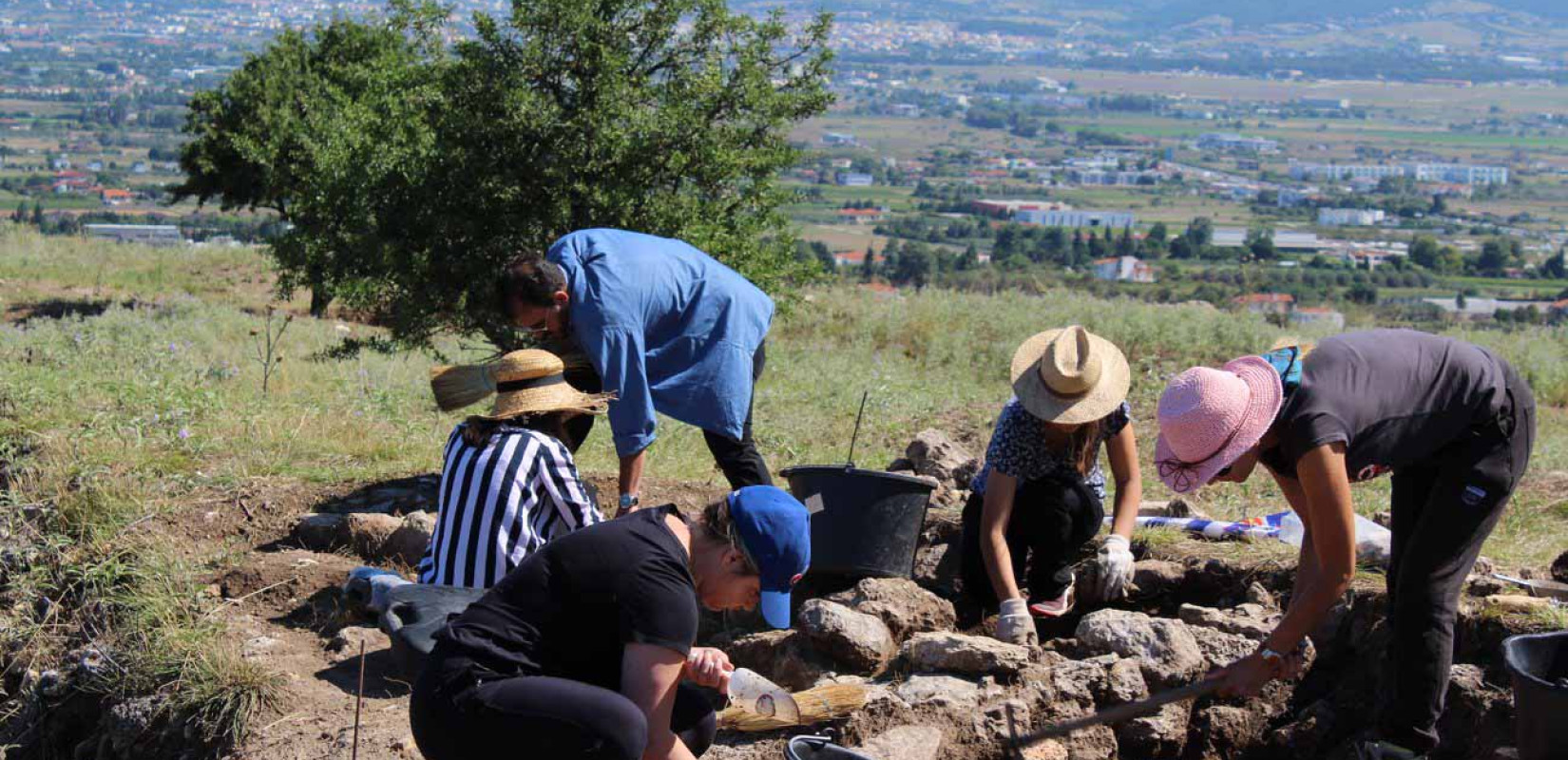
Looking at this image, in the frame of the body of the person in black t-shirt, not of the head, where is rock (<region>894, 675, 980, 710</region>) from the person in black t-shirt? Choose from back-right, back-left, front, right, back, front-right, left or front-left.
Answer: front-left

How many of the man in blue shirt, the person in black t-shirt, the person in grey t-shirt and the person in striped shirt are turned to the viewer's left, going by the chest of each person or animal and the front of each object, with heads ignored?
2

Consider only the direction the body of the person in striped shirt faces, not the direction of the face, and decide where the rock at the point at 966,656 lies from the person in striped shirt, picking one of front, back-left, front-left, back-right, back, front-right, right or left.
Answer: front-right

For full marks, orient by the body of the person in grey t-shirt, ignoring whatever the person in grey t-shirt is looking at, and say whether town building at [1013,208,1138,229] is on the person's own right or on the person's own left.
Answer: on the person's own right

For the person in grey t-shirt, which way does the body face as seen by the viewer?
to the viewer's left

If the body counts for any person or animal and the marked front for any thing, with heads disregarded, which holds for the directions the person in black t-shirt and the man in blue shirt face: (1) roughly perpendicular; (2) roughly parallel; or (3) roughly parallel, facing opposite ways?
roughly parallel, facing opposite ways

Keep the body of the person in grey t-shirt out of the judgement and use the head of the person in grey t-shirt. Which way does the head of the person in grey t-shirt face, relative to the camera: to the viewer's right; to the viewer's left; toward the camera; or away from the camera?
to the viewer's left

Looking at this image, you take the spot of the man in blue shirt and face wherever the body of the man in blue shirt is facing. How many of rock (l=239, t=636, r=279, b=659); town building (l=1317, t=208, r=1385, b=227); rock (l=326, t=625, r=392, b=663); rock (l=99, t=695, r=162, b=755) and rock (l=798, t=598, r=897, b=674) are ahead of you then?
3

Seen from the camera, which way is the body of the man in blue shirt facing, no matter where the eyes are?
to the viewer's left

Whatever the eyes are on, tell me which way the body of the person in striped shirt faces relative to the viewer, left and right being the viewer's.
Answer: facing away from the viewer and to the right of the viewer

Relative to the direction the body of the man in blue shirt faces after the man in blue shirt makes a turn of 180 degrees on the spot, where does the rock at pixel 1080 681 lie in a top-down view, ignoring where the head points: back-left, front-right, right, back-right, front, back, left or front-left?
front-right

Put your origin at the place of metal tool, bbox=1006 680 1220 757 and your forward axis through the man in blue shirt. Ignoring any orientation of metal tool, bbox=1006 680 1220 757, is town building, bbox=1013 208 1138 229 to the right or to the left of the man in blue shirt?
right

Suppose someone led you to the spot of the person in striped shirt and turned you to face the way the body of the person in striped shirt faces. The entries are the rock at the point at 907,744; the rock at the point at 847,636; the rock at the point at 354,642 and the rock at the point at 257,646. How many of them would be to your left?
2

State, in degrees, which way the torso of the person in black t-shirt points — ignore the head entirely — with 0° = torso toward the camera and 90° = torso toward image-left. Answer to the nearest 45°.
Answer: approximately 270°
